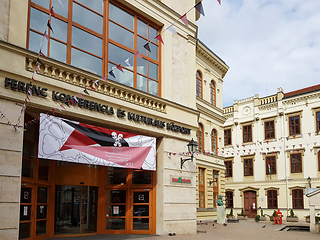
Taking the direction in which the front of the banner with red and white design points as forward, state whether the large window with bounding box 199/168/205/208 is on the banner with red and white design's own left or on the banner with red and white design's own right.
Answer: on the banner with red and white design's own left

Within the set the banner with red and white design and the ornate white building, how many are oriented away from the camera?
0

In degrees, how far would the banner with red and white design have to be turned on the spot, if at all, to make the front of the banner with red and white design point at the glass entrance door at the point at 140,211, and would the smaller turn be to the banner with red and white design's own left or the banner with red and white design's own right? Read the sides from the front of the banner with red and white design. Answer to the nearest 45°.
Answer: approximately 90° to the banner with red and white design's own left

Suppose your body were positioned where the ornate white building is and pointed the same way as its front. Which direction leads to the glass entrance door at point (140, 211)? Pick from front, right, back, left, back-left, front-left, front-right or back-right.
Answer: front-left

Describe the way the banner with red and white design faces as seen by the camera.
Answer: facing the viewer and to the right of the viewer

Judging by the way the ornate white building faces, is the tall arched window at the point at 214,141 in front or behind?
in front

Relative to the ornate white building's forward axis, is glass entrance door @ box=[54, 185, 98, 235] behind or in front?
in front
